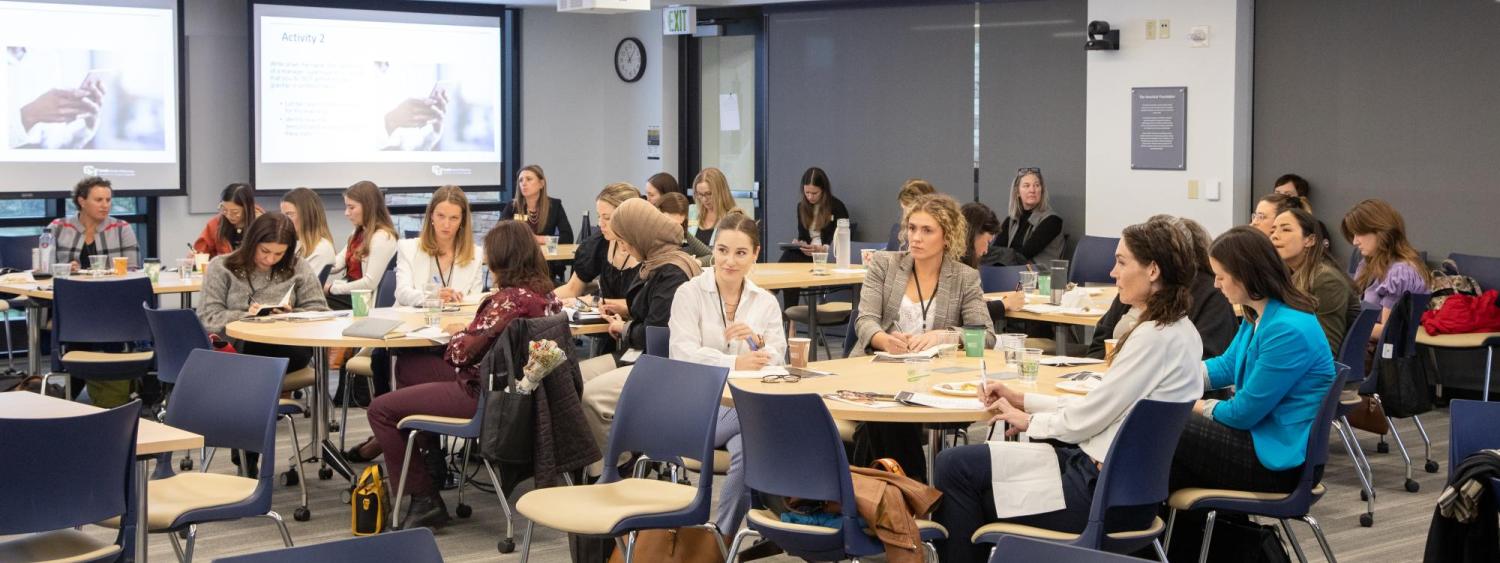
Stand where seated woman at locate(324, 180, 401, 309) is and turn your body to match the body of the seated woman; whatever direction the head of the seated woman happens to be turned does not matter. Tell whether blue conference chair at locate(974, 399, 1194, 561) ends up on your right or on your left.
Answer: on your left

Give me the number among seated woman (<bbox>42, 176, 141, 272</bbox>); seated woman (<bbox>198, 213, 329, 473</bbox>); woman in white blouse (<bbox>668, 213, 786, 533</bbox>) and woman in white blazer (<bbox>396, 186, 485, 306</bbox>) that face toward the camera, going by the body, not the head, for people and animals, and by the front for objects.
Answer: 4

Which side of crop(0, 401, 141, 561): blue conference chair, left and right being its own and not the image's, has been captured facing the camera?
back

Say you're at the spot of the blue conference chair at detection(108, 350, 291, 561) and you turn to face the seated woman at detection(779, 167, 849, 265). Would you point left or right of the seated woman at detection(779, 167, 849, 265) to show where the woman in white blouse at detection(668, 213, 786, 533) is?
right

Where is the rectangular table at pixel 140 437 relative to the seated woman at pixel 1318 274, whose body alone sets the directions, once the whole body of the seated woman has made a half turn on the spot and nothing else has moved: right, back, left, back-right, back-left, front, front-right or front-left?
back-right

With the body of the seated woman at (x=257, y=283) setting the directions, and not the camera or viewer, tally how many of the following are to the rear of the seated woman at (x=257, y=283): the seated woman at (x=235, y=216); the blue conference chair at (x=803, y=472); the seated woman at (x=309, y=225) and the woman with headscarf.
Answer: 2

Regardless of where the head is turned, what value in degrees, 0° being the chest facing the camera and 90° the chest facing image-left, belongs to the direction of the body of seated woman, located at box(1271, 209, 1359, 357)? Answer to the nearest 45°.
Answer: approximately 90°

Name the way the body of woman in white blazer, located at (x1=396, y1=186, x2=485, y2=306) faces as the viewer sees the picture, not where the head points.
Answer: toward the camera

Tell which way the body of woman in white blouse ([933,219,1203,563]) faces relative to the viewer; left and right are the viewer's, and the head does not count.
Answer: facing to the left of the viewer

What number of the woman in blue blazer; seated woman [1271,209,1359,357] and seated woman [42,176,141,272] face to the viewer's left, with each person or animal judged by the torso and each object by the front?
2

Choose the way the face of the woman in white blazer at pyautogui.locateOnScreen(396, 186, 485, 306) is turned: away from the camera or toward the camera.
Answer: toward the camera

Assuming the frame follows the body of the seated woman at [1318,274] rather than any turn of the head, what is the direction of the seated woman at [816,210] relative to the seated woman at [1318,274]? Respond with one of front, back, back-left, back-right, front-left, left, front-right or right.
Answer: front-right

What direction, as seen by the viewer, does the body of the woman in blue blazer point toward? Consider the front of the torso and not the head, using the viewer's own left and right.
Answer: facing to the left of the viewer
